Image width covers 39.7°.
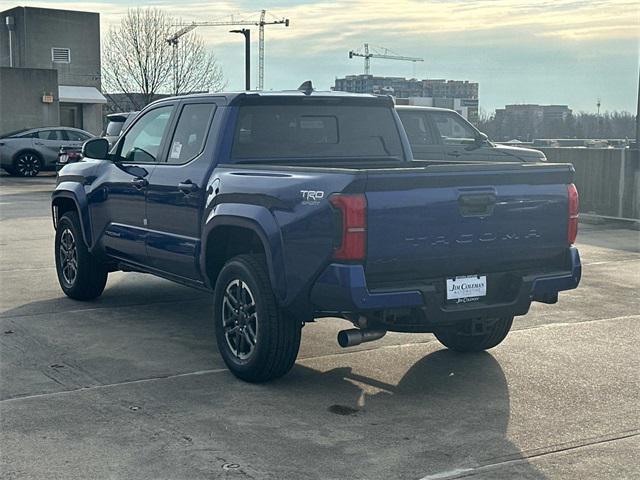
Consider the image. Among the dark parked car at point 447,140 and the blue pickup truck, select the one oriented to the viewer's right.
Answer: the dark parked car

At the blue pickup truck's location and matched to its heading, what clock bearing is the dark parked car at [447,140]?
The dark parked car is roughly at 2 o'clock from the blue pickup truck.

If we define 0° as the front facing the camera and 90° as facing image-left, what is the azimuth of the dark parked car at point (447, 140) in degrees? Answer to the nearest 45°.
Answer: approximately 270°

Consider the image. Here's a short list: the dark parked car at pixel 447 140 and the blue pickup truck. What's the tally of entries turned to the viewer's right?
1

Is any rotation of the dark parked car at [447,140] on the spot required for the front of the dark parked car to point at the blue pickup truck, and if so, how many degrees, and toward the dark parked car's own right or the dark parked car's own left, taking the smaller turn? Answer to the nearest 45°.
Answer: approximately 90° to the dark parked car's own right

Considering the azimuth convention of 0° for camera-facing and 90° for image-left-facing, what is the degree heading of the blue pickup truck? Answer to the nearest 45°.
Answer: approximately 135°
